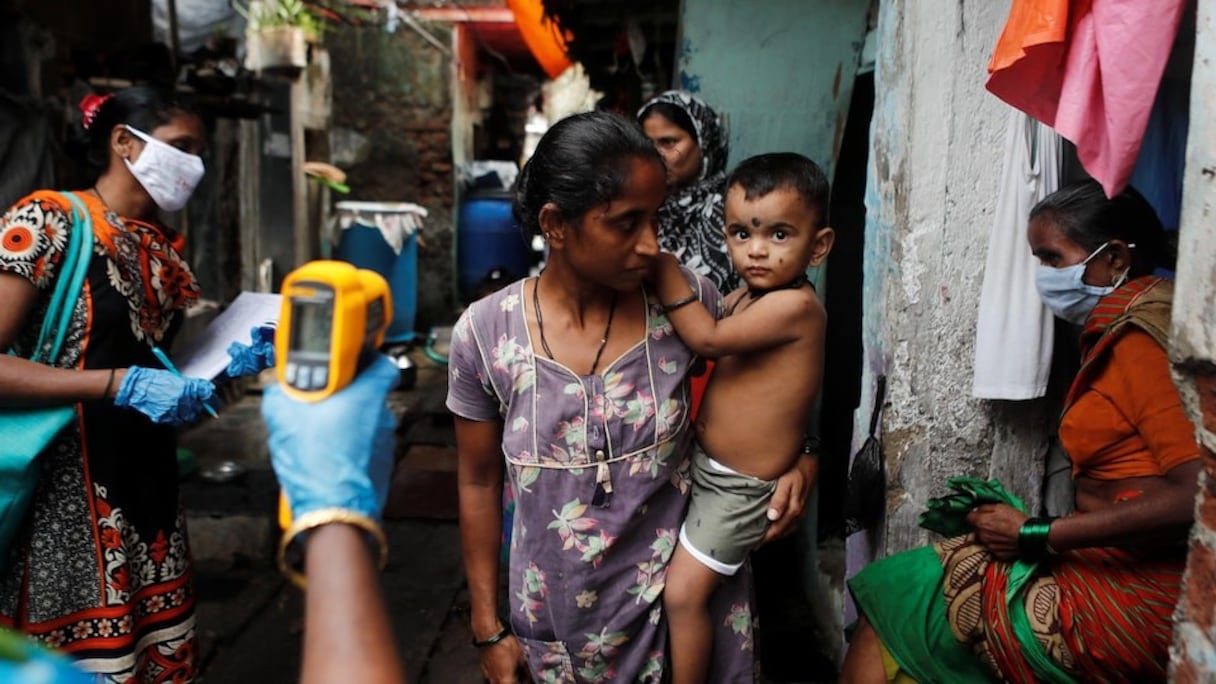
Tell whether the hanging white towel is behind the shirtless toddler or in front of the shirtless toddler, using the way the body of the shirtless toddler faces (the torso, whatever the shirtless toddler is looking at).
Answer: behind

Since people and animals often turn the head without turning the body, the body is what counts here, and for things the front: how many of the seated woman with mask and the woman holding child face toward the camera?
1

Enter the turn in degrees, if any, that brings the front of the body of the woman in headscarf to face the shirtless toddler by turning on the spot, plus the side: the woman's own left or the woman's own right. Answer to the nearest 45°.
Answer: approximately 45° to the woman's own left

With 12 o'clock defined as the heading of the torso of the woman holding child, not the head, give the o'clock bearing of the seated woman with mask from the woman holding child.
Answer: The seated woman with mask is roughly at 9 o'clock from the woman holding child.

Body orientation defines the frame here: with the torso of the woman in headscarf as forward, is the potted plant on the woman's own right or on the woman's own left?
on the woman's own right

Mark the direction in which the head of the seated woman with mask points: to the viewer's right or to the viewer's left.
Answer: to the viewer's left

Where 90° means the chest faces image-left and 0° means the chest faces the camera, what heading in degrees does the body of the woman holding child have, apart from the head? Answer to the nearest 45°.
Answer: approximately 0°

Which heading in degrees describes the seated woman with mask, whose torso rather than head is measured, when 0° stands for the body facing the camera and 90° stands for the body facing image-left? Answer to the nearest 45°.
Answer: approximately 90°

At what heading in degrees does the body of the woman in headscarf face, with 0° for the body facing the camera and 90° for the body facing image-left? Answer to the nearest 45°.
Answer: approximately 45°

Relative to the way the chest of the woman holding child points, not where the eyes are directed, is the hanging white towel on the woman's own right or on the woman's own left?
on the woman's own left

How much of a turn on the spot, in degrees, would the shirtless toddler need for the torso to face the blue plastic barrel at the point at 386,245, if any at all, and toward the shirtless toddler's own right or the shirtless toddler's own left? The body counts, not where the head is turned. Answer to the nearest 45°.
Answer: approximately 90° to the shirtless toddler's own right

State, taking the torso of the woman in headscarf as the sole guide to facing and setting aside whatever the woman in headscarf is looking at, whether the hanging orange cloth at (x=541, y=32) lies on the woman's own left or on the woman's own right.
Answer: on the woman's own right
